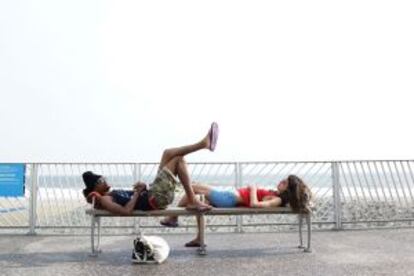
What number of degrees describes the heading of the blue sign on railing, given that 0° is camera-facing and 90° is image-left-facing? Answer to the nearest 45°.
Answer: approximately 0°

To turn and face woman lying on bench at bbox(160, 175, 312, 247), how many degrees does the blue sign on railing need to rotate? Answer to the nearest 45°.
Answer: approximately 45° to its left
